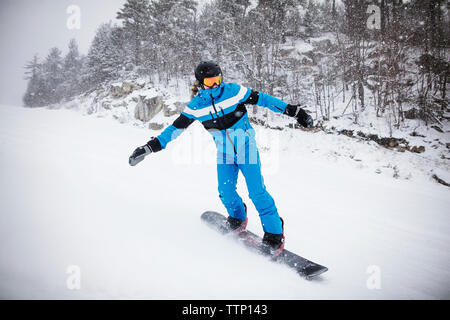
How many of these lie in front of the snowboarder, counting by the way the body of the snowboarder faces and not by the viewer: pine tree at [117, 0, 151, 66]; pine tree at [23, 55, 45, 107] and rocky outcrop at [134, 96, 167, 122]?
0

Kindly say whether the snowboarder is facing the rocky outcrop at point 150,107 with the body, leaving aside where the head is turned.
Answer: no

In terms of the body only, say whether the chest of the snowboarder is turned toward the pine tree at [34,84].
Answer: no

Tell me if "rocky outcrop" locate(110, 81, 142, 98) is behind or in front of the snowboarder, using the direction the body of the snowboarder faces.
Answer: behind

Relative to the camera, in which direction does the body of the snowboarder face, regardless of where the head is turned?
toward the camera

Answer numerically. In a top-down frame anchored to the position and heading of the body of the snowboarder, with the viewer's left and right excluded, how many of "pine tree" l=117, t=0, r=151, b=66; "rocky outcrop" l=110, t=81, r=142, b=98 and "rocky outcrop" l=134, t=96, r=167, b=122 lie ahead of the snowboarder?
0

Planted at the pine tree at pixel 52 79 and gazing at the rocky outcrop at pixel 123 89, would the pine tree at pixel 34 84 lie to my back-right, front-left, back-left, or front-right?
back-right

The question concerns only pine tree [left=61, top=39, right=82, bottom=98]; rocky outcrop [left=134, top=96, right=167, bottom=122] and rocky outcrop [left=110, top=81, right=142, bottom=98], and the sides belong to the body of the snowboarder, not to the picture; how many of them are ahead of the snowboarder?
0

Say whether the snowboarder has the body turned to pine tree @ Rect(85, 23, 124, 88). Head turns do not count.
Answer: no
